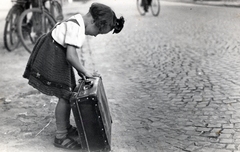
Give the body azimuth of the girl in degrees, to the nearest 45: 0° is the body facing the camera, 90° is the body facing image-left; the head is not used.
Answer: approximately 270°

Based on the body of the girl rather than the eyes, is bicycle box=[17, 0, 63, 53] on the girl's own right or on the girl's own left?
on the girl's own left

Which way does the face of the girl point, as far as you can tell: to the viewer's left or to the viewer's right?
to the viewer's right

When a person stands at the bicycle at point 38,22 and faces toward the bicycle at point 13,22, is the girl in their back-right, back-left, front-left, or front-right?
back-left

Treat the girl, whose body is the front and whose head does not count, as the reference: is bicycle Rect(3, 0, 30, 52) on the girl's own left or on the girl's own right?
on the girl's own left
